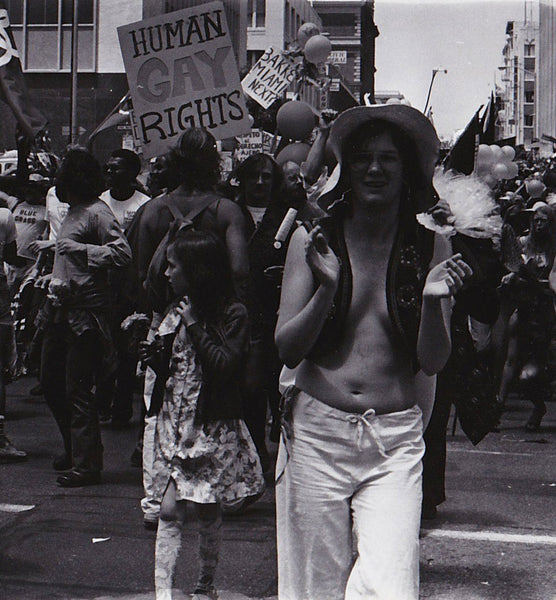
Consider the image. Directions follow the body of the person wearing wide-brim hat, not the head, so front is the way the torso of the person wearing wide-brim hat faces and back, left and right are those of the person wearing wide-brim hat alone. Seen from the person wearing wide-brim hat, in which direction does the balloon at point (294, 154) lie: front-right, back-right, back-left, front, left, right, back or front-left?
back

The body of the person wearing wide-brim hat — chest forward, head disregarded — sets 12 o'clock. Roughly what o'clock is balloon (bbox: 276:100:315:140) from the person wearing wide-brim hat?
The balloon is roughly at 6 o'clock from the person wearing wide-brim hat.

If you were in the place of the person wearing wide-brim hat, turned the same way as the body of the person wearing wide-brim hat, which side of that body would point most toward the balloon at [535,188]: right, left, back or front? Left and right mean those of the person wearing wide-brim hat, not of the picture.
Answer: back

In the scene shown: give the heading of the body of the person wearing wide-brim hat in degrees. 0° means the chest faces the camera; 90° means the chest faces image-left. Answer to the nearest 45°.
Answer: approximately 0°

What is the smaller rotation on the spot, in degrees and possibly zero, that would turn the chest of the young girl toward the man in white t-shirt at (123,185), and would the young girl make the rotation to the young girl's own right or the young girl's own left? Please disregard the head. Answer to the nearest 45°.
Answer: approximately 135° to the young girl's own right

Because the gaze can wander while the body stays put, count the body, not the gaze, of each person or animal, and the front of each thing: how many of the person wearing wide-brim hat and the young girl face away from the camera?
0

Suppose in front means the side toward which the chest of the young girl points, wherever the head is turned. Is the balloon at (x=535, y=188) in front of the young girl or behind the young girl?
behind

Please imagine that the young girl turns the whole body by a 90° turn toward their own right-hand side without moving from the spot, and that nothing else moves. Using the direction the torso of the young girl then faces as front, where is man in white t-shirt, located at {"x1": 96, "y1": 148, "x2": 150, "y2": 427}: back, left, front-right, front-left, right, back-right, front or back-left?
front-right

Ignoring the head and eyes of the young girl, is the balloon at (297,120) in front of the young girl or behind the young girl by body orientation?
behind

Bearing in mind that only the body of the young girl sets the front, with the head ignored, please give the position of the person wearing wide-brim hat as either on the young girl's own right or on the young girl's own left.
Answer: on the young girl's own left

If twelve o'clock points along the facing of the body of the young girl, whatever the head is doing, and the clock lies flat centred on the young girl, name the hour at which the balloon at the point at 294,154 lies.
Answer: The balloon is roughly at 5 o'clock from the young girl.

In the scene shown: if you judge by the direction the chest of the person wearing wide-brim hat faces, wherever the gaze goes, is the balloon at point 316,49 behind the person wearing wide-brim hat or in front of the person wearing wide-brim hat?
behind
